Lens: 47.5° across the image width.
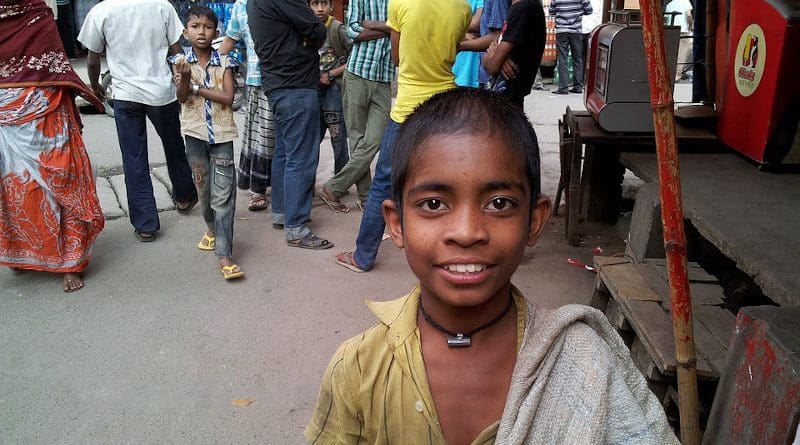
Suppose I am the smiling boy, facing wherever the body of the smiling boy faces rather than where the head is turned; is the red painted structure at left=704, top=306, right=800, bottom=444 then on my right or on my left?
on my left

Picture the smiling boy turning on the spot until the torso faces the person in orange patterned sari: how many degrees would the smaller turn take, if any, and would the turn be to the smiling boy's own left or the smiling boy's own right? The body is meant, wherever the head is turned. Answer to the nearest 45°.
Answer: approximately 135° to the smiling boy's own right

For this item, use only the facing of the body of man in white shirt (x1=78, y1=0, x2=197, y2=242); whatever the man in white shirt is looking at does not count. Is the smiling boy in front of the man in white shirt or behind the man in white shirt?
behind

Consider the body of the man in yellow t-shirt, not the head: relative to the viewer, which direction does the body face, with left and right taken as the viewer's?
facing away from the viewer and to the left of the viewer

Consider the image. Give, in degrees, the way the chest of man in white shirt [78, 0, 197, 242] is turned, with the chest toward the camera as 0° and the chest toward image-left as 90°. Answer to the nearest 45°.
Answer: approximately 180°

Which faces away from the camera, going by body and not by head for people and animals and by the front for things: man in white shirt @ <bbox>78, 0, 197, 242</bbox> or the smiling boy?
the man in white shirt

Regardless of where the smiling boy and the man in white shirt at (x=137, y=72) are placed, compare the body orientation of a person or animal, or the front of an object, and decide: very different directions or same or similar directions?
very different directions

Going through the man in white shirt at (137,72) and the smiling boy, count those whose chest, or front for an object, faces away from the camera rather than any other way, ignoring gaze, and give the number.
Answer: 1
